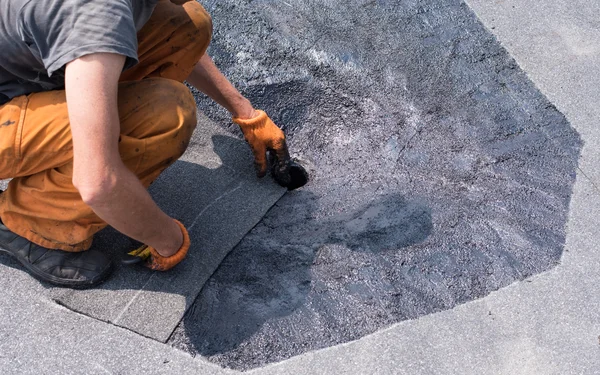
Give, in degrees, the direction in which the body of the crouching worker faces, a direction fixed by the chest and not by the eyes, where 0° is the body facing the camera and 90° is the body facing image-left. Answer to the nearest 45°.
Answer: approximately 270°
